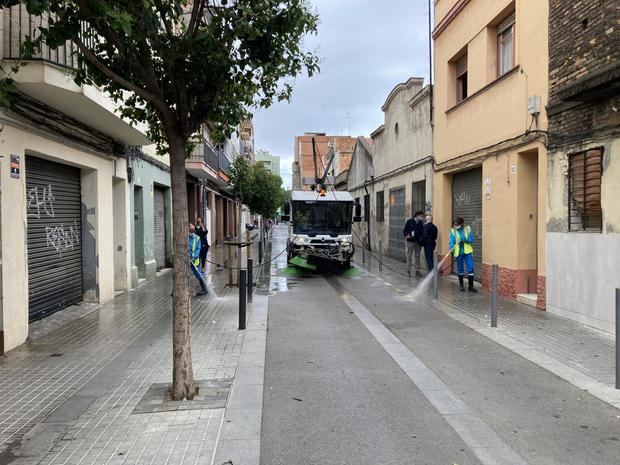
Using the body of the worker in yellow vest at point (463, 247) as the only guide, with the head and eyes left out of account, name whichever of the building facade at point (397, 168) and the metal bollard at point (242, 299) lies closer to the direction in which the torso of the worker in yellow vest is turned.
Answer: the metal bollard

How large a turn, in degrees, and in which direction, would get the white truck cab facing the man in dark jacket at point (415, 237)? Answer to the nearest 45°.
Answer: approximately 90° to its left

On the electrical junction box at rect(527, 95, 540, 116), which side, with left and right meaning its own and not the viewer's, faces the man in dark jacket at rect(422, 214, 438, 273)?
right

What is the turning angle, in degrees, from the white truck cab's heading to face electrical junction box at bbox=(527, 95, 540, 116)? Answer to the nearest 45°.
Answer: approximately 45° to its left

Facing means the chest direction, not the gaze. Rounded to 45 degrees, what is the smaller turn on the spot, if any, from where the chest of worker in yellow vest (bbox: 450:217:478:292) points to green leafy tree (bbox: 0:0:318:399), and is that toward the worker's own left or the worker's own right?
approximately 45° to the worker's own left

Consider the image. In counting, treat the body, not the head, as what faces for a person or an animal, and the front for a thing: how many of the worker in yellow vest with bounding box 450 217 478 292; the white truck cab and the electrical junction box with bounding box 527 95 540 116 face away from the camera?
0

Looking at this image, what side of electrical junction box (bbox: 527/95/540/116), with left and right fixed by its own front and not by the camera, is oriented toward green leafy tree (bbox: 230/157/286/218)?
right

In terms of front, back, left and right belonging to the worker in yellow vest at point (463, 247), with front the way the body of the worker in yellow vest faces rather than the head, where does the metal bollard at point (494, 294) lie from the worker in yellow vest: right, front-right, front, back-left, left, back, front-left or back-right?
front-left

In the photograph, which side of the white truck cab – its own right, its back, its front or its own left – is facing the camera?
front

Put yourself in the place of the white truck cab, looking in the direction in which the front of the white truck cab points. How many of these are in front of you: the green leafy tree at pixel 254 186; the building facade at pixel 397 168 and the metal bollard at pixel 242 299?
1

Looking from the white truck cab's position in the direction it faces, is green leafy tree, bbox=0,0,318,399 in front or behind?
in front

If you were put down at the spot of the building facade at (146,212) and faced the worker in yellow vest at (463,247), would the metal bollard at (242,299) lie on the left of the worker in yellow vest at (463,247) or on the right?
right

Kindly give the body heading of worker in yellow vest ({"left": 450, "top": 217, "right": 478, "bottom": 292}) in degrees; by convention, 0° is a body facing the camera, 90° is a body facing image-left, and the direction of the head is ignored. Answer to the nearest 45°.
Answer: approximately 45°
